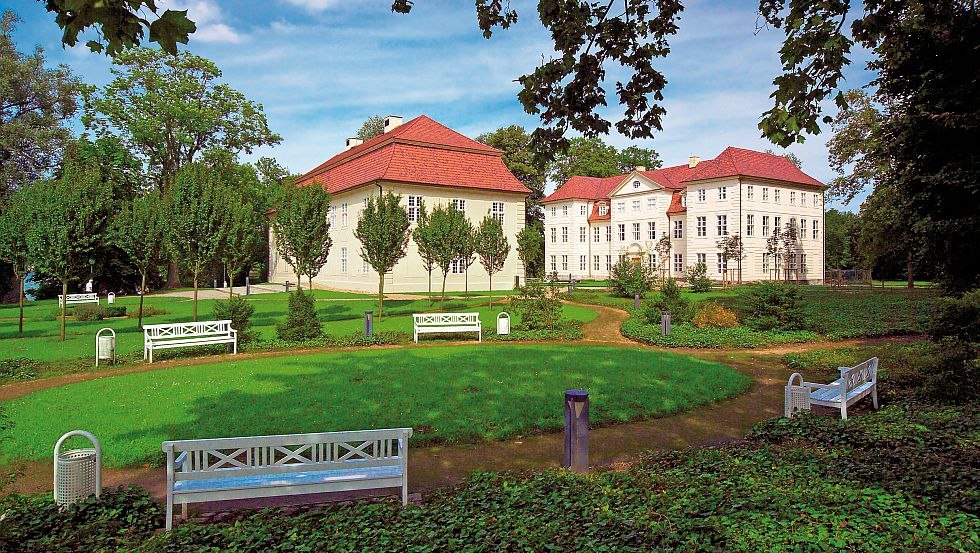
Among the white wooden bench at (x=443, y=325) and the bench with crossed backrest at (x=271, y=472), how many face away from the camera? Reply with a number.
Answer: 1

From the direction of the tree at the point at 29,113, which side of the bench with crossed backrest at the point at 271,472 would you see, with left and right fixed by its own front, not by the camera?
front

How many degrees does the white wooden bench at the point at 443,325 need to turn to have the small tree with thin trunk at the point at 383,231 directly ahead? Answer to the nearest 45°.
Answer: approximately 135° to its right

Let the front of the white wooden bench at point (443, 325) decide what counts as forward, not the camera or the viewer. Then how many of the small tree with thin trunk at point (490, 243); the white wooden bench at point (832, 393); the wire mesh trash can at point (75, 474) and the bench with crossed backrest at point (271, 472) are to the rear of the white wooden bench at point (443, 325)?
1

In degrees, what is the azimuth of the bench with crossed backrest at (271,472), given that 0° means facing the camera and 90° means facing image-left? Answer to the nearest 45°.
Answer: approximately 180°

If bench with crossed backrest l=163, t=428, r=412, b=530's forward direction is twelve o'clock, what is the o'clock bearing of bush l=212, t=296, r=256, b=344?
The bush is roughly at 12 o'clock from the bench with crossed backrest.

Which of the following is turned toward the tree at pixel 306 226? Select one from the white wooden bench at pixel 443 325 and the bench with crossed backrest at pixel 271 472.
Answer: the bench with crossed backrest

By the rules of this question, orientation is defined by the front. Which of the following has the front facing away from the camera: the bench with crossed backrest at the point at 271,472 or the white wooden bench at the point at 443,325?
the bench with crossed backrest

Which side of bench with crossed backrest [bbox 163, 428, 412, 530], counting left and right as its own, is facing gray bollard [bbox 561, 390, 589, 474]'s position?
right

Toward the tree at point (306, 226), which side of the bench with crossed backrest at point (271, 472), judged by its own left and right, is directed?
front

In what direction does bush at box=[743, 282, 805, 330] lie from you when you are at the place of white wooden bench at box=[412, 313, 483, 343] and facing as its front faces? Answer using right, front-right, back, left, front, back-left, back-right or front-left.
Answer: left

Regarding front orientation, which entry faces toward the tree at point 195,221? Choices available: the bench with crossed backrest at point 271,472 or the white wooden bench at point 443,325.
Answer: the bench with crossed backrest

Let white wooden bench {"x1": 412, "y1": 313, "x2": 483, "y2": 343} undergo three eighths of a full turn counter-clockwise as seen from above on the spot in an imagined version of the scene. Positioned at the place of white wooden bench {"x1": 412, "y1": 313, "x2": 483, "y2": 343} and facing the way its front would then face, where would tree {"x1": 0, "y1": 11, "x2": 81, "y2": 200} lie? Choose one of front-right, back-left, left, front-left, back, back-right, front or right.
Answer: left

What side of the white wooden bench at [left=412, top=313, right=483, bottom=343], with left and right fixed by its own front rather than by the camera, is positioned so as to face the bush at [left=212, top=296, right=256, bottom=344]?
right

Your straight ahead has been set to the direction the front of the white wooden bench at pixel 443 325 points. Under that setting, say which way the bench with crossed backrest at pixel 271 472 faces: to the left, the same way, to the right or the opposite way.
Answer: the opposite way
